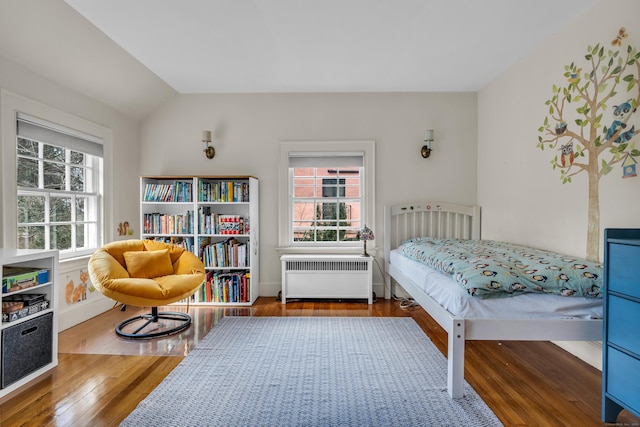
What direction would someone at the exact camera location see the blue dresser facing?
facing the viewer and to the left of the viewer

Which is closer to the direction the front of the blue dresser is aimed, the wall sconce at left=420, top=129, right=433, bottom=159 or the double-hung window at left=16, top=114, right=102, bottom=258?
the double-hung window

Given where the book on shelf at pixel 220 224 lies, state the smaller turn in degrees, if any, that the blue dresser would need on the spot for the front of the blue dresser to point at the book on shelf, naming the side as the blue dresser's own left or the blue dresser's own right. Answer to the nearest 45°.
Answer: approximately 45° to the blue dresser's own right

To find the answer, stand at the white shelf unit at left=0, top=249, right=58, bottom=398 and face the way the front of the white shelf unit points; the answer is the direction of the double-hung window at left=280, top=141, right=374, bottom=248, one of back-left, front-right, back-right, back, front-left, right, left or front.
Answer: front-left

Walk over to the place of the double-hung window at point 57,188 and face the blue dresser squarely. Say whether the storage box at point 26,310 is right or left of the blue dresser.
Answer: right

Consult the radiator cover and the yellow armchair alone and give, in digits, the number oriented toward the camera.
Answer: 2

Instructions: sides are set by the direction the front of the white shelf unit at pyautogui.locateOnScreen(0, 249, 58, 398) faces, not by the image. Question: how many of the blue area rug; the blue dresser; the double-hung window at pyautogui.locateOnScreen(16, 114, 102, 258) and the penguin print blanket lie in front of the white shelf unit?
3

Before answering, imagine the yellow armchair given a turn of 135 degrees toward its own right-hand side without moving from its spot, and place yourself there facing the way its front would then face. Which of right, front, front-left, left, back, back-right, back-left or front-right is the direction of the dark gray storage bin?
left

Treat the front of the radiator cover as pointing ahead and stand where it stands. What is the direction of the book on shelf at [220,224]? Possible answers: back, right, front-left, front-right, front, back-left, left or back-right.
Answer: right

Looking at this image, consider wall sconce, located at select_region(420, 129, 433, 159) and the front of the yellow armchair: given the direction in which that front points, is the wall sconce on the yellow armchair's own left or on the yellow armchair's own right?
on the yellow armchair's own left

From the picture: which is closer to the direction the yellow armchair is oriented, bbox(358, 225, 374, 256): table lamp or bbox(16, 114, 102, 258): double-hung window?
the table lamp

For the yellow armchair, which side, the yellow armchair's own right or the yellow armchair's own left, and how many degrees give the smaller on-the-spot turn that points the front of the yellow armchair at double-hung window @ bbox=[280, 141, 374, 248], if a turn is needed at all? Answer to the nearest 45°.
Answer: approximately 90° to the yellow armchair's own left

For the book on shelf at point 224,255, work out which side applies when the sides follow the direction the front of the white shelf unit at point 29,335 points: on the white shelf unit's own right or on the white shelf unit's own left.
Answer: on the white shelf unit's own left

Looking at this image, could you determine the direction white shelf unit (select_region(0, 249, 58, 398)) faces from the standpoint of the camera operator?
facing the viewer and to the right of the viewer

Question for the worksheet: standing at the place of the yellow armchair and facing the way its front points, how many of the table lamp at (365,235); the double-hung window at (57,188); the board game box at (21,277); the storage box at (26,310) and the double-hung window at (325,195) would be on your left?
2

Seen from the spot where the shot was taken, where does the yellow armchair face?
facing the viewer

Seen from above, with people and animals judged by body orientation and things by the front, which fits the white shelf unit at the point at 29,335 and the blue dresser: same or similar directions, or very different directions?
very different directions

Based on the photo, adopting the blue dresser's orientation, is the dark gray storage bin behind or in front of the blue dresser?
in front

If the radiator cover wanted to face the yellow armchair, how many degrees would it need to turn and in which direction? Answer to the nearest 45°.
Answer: approximately 45° to its right
